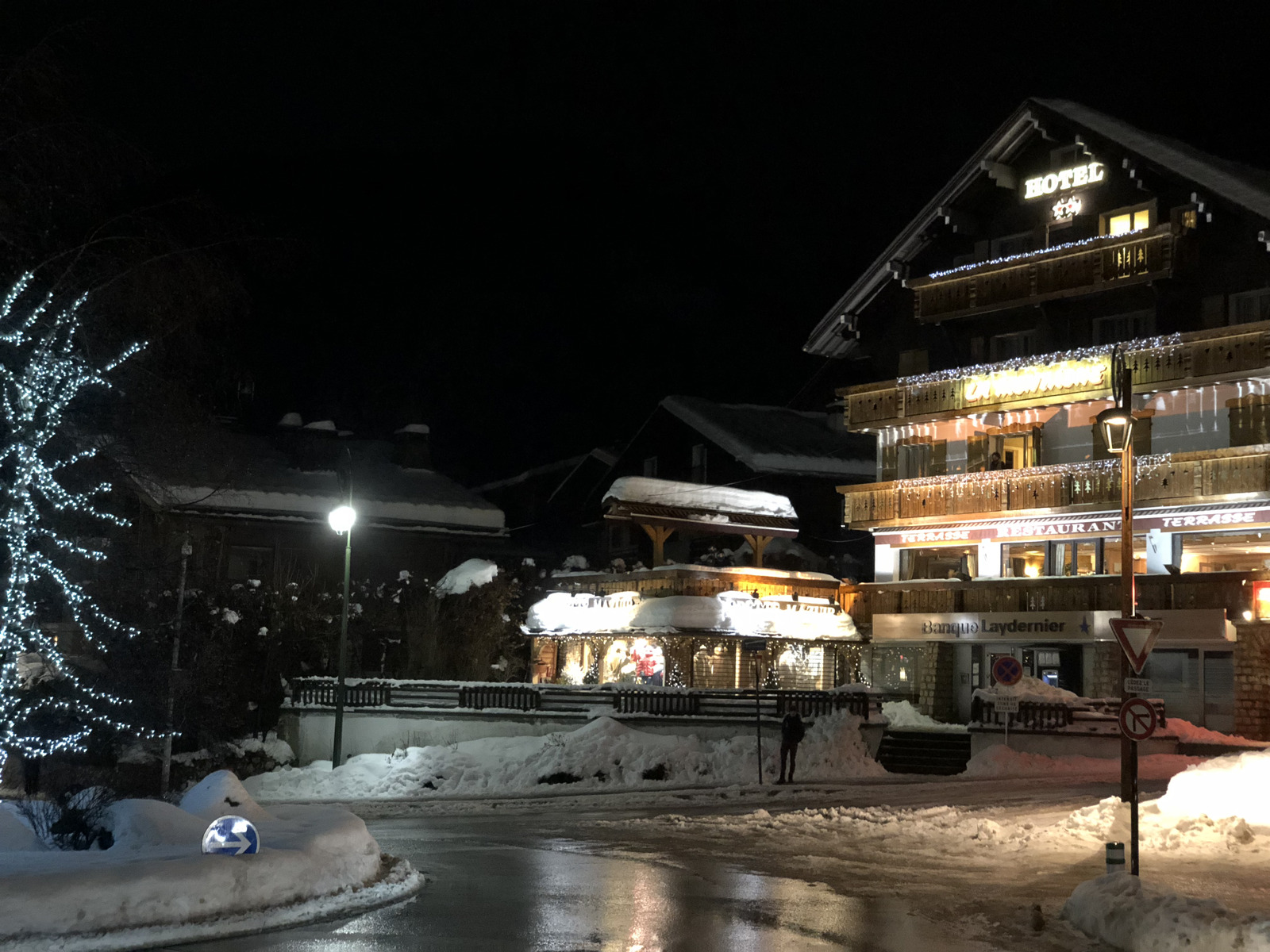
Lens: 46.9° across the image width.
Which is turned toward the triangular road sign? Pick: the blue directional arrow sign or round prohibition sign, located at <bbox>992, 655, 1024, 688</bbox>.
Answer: the round prohibition sign

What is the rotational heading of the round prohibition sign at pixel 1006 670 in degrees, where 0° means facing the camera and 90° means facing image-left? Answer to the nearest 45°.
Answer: approximately 0°

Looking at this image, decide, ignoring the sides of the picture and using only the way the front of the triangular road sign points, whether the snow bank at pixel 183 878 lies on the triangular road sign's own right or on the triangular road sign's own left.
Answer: on the triangular road sign's own right

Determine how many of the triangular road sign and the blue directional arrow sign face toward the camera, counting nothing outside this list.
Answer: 2

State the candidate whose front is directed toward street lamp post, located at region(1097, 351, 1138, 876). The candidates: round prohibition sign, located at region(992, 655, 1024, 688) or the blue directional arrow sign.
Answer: the round prohibition sign

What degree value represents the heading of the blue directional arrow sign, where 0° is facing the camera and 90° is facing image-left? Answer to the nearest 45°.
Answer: approximately 0°

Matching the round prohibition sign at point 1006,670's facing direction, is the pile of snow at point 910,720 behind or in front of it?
behind

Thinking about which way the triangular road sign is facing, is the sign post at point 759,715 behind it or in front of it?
behind
